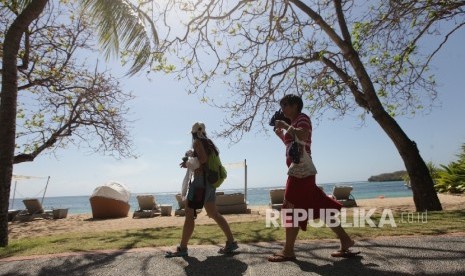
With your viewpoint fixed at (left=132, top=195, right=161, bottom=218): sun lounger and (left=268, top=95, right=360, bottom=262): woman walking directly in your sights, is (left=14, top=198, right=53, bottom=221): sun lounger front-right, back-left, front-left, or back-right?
back-right

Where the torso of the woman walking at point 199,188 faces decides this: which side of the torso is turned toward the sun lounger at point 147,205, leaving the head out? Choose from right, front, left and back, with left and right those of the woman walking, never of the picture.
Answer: right

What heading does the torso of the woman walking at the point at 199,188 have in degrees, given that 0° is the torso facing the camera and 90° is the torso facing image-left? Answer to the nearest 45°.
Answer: approximately 90°

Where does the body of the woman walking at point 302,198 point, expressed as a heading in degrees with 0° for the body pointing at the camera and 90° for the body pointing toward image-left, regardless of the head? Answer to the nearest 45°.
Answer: approximately 90°

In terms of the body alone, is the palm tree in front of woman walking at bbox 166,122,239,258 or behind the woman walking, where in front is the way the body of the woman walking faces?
in front

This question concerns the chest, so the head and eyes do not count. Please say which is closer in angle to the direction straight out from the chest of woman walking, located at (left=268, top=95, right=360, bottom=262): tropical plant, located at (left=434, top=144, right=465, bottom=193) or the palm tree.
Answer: the palm tree

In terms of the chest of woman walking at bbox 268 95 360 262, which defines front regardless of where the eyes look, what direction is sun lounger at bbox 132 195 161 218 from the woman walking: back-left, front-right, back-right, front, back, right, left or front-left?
front-right

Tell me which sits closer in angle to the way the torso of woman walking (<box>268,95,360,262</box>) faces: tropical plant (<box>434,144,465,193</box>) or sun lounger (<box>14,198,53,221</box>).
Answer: the sun lounger

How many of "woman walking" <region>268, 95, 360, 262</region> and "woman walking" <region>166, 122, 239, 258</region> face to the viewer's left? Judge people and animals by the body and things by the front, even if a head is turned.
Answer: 2

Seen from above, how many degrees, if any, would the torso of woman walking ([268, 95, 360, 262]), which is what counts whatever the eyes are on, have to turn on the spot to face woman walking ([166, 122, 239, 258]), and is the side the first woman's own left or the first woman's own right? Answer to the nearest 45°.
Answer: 0° — they already face them
